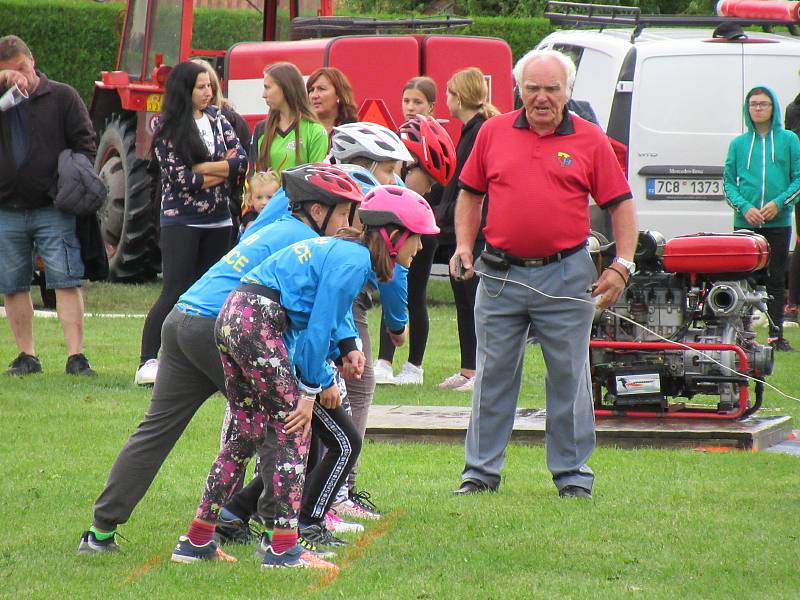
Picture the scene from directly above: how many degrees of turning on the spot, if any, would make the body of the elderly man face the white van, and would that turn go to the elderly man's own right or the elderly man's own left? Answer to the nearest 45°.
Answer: approximately 180°

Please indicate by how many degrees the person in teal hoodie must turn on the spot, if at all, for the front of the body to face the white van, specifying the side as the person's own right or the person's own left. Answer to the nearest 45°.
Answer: approximately 135° to the person's own right

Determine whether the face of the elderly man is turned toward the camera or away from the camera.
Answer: toward the camera

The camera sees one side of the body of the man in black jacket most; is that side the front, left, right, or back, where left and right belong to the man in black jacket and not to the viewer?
front

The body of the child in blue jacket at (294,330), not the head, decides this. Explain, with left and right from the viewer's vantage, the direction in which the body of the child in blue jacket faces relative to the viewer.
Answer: facing to the right of the viewer

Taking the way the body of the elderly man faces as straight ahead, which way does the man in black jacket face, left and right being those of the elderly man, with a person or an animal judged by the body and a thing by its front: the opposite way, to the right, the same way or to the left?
the same way

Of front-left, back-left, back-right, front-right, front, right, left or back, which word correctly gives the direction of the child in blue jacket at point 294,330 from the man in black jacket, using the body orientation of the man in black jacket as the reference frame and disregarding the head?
front

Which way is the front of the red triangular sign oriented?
toward the camera

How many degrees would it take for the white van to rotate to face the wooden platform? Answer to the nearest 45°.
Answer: approximately 135° to its left

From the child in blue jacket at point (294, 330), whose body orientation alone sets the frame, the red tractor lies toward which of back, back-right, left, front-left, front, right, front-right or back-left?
left
